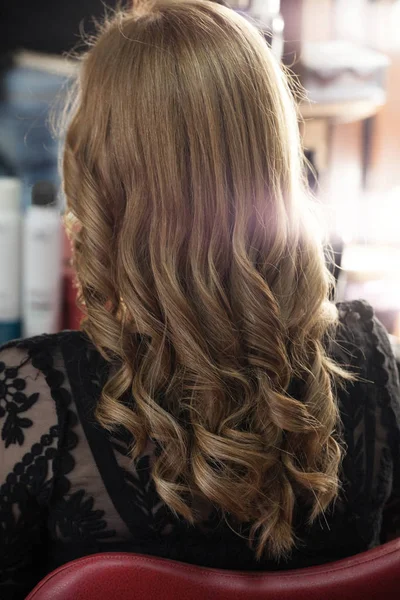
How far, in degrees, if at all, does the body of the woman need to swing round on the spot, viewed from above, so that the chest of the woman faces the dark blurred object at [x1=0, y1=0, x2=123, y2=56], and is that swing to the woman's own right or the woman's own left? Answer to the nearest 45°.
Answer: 0° — they already face it

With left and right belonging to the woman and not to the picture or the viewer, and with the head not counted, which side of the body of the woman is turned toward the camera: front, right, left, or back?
back
